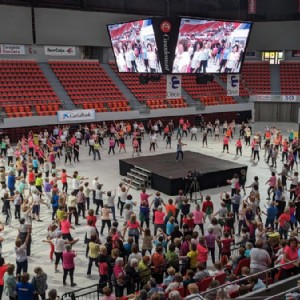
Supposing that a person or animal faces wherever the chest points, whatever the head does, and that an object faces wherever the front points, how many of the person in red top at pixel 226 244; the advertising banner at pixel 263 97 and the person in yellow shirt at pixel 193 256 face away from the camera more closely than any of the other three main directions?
2

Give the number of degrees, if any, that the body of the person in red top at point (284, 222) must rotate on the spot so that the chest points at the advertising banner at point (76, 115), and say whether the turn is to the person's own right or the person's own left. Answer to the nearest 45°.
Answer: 0° — they already face it

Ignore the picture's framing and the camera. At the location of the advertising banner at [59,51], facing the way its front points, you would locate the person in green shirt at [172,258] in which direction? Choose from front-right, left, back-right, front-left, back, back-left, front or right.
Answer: front

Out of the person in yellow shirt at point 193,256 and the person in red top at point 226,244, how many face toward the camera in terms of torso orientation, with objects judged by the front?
0

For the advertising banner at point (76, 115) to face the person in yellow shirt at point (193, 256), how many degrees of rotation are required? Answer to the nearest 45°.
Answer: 0° — it already faces them

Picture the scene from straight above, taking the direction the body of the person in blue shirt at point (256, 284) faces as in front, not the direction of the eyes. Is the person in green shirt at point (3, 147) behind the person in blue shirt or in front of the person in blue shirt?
in front

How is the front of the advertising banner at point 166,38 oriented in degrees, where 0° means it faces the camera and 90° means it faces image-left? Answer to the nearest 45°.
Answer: approximately 0°

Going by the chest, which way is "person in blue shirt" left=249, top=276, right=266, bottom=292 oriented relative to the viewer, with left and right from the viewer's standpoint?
facing away from the viewer and to the left of the viewer

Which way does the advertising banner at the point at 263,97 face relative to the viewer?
toward the camera

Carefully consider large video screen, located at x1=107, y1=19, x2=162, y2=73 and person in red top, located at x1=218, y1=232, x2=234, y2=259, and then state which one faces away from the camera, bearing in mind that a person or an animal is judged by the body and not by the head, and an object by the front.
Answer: the person in red top

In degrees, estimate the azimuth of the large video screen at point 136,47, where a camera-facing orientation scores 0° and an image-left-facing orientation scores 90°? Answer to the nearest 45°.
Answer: approximately 45°

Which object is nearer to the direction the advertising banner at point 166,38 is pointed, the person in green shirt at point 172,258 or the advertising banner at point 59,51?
the person in green shirt

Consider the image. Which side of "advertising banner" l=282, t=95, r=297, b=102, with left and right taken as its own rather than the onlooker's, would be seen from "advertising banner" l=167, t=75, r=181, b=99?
front

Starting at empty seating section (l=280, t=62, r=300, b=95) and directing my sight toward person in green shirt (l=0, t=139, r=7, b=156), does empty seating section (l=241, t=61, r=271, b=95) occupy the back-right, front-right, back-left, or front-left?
front-right

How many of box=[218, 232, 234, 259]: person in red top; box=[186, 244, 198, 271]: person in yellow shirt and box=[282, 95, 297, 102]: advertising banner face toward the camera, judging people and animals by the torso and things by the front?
1

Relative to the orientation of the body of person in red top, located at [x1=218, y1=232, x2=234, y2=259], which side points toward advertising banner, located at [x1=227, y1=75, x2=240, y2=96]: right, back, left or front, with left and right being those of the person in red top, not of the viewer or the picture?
front

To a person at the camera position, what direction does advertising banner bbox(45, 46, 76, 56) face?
facing the viewer

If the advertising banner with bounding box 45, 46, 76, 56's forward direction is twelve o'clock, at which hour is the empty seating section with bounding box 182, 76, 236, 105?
The empty seating section is roughly at 9 o'clock from the advertising banner.

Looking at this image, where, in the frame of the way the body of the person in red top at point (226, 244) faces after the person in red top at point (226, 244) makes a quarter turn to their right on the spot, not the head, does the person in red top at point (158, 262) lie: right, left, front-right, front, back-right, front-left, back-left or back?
back-right
